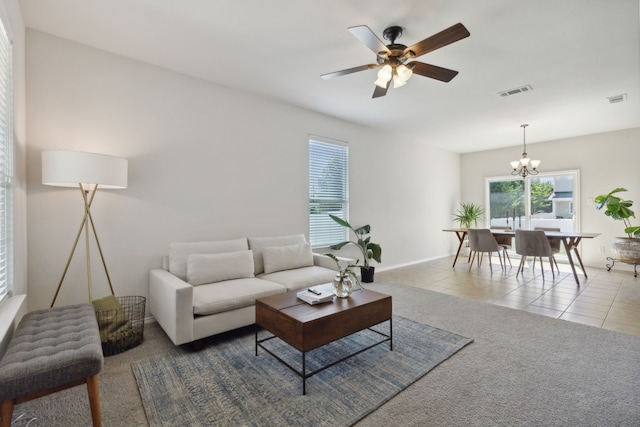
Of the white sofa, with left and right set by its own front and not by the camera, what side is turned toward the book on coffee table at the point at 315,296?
front

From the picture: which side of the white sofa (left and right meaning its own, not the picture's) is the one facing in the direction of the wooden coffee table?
front

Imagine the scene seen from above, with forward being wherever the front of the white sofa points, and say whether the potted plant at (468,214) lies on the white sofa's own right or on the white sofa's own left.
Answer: on the white sofa's own left

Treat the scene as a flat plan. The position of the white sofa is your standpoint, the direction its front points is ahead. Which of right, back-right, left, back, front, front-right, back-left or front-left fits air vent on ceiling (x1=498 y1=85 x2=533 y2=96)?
front-left

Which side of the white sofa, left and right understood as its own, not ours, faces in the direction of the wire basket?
right

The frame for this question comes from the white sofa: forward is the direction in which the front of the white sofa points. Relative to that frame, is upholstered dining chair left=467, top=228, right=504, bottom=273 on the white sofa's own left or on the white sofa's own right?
on the white sofa's own left

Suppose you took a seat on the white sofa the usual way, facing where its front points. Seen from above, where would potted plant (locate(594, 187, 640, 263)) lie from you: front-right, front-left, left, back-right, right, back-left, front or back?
front-left

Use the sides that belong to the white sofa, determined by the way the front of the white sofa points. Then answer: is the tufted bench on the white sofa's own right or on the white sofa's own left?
on the white sofa's own right

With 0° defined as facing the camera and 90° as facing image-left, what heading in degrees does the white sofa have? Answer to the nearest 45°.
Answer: approximately 315°

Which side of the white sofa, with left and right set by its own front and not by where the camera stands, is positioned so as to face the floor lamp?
right

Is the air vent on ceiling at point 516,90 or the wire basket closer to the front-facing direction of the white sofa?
the air vent on ceiling
